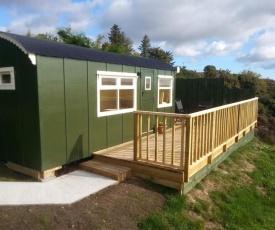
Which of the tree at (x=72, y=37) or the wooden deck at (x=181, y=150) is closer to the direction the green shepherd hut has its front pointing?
the wooden deck

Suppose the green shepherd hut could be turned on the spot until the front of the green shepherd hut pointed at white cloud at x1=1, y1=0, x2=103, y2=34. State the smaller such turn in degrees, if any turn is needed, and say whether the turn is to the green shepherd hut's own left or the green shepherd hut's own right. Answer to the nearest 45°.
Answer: approximately 135° to the green shepherd hut's own left

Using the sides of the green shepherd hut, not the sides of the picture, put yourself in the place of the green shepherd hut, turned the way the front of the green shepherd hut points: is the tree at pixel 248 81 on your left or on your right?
on your left

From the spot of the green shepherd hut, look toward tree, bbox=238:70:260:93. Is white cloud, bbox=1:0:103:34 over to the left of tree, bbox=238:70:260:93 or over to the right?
left

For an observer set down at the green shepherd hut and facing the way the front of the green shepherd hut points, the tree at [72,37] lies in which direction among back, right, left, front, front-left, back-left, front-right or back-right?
back-left

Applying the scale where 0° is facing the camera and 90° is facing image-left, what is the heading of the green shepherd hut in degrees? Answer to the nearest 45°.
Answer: approximately 315°

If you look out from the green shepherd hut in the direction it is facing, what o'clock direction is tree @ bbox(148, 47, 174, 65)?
The tree is roughly at 8 o'clock from the green shepherd hut.
